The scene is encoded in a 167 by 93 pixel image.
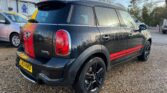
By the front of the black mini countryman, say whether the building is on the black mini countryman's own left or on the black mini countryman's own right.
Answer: on the black mini countryman's own left

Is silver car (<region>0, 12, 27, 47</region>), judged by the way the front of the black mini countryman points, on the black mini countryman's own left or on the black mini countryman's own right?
on the black mini countryman's own left

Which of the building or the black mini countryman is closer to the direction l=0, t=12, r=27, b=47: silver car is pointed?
the black mini countryman

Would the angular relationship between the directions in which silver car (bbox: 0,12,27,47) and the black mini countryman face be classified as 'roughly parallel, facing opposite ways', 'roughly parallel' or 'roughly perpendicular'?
roughly perpendicular

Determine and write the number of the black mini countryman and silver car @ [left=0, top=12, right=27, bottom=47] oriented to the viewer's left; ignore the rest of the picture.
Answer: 0

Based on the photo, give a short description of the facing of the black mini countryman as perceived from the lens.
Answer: facing away from the viewer and to the right of the viewer

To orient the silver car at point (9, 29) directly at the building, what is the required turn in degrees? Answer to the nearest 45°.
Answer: approximately 135° to its left
